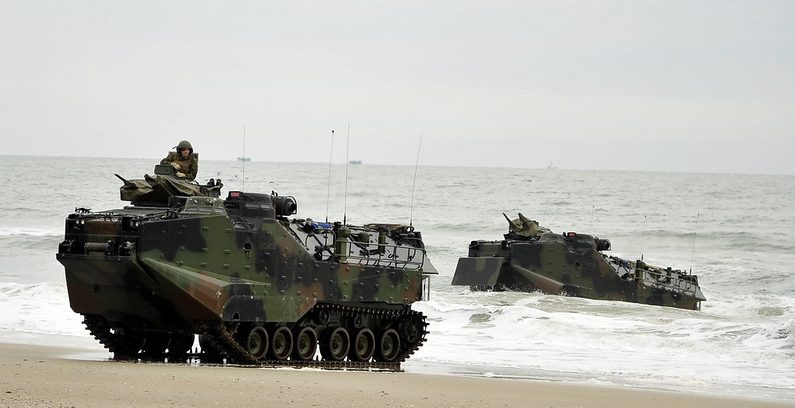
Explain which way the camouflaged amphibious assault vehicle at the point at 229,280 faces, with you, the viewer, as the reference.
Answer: facing the viewer and to the left of the viewer
